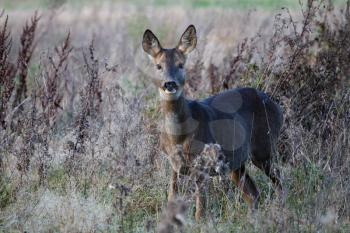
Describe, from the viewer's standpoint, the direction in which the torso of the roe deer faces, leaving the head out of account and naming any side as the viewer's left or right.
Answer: facing the viewer and to the left of the viewer
